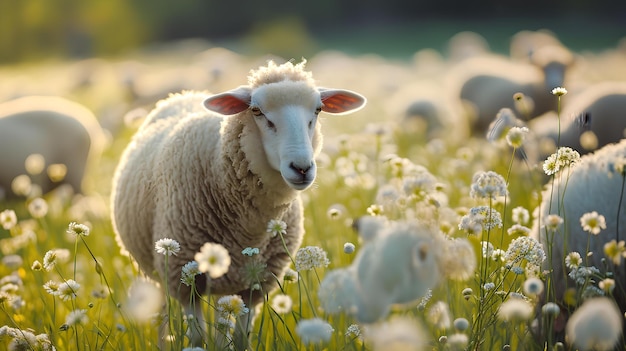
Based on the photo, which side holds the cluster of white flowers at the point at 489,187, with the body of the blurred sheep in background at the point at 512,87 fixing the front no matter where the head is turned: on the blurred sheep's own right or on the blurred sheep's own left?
on the blurred sheep's own right

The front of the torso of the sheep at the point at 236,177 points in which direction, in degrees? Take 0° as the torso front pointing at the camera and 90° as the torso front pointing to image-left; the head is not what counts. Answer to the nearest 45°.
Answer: approximately 315°

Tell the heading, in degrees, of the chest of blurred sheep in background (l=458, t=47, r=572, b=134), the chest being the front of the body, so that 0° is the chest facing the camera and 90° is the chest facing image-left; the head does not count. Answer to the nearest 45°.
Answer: approximately 270°
